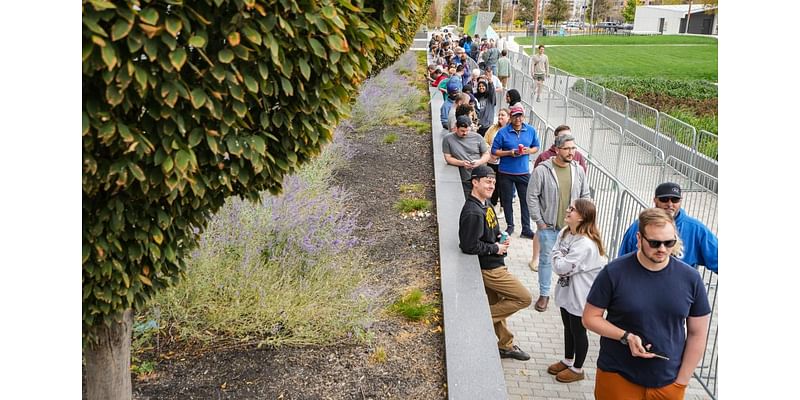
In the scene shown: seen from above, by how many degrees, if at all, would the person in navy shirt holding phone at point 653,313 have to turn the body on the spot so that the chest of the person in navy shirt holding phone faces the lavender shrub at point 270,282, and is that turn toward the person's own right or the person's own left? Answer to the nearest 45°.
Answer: approximately 90° to the person's own right

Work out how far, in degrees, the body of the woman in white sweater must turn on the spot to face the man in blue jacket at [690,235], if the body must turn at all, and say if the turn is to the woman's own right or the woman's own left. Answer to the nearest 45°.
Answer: approximately 180°

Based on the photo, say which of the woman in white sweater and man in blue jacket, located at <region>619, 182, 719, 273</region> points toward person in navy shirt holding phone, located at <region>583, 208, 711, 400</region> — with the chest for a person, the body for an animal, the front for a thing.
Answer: the man in blue jacket

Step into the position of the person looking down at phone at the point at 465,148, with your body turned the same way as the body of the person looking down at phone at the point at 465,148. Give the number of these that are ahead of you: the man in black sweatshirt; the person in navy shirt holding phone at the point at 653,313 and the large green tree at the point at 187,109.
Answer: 3

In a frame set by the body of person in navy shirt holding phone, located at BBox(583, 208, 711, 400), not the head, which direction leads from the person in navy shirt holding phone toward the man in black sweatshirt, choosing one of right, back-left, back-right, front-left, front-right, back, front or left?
back-right

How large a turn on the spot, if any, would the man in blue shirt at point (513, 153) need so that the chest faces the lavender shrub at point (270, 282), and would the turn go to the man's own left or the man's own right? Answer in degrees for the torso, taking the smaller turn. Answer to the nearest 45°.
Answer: approximately 45° to the man's own right

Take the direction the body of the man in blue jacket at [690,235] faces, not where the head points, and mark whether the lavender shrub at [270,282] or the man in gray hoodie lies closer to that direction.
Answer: the lavender shrub

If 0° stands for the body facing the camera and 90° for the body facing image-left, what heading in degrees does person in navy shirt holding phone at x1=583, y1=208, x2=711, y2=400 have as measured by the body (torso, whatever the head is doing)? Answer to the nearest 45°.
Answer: approximately 0°

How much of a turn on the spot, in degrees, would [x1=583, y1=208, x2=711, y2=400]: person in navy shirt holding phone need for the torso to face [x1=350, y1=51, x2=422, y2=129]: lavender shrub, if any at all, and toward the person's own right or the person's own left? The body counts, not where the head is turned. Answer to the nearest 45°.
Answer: approximately 135° to the person's own right

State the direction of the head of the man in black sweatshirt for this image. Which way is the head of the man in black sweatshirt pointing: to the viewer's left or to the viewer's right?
to the viewer's right

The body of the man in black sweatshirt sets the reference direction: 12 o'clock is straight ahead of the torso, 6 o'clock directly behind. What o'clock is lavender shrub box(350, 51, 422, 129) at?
The lavender shrub is roughly at 7 o'clock from the man in black sweatshirt.

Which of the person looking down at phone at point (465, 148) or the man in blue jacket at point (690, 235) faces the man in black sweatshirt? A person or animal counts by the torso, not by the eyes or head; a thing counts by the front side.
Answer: the person looking down at phone
